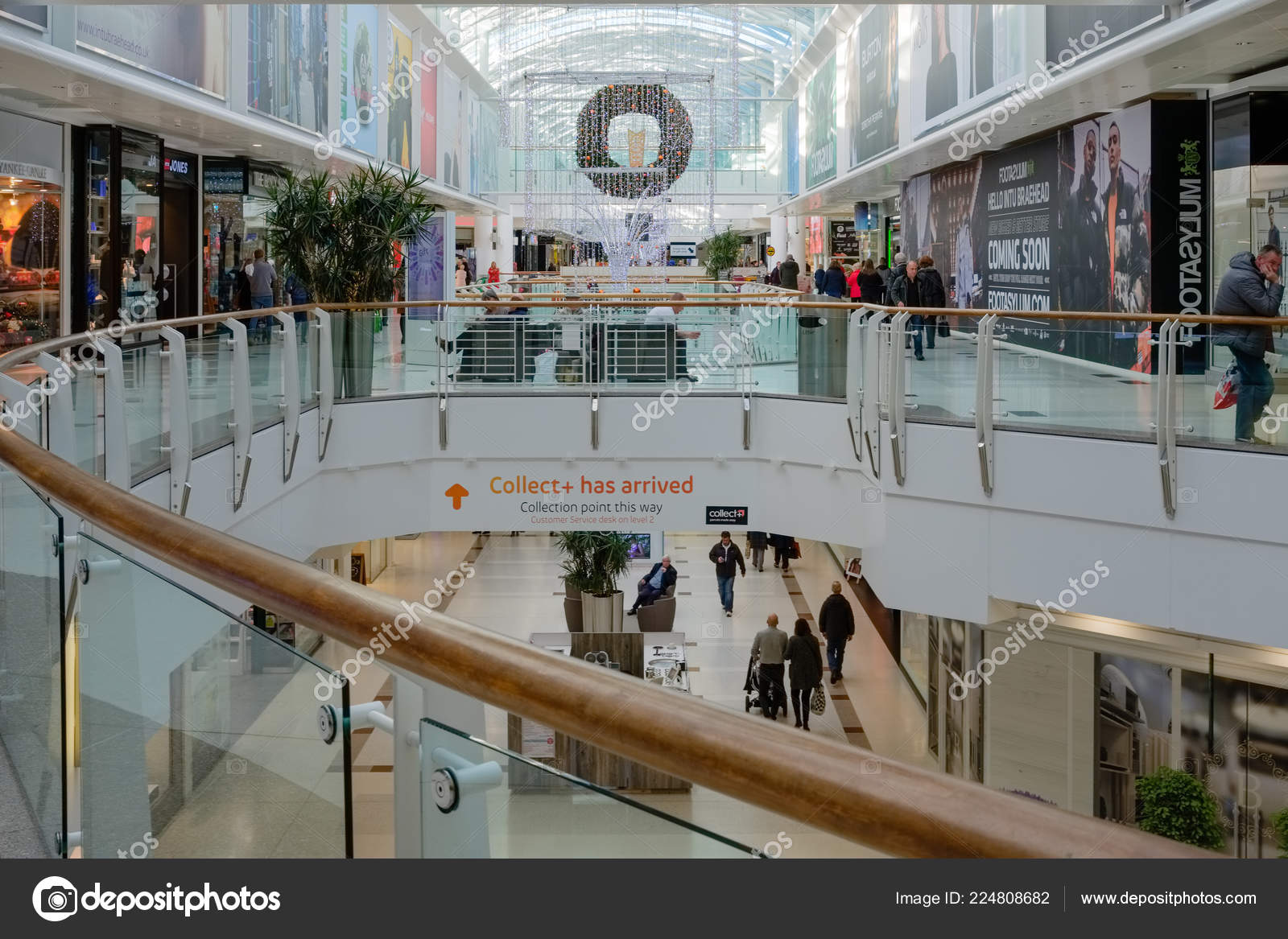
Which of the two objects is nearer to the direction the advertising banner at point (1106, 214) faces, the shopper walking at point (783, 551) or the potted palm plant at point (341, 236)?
the potted palm plant

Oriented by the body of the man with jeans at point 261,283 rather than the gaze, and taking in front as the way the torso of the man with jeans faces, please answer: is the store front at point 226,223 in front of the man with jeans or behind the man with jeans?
in front

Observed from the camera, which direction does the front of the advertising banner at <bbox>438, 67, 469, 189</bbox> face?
facing the viewer and to the right of the viewer

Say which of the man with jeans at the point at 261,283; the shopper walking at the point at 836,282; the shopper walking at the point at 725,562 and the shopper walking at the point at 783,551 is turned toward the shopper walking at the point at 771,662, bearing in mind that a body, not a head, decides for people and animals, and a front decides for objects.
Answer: the shopper walking at the point at 725,562

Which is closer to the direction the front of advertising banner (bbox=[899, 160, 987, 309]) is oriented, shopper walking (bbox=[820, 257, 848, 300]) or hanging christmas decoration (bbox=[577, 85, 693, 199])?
the shopper walking

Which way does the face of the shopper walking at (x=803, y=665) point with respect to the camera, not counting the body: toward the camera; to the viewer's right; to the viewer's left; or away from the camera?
away from the camera

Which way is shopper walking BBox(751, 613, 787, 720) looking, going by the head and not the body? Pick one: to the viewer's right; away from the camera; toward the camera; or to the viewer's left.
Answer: away from the camera

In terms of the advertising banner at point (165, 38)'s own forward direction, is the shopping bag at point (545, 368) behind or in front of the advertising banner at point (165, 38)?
in front
